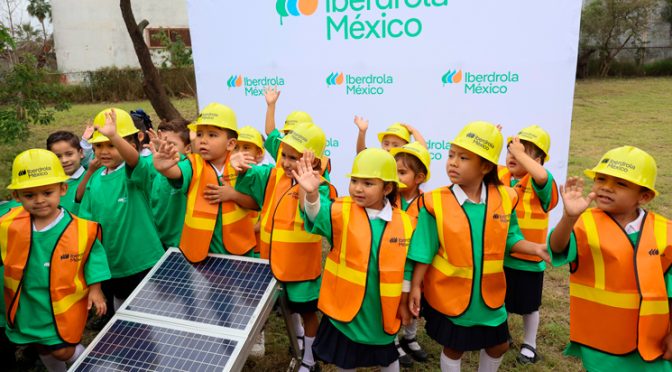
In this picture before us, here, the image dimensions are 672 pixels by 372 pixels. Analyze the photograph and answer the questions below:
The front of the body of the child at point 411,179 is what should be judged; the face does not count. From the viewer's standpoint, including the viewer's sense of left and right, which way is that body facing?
facing the viewer and to the left of the viewer

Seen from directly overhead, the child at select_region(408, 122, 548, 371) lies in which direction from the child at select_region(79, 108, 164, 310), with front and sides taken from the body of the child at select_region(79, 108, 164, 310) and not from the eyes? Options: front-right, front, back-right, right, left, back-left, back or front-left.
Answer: left

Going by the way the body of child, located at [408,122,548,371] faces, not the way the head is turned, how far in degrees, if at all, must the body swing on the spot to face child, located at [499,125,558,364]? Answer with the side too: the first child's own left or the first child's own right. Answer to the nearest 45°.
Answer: approximately 135° to the first child's own left

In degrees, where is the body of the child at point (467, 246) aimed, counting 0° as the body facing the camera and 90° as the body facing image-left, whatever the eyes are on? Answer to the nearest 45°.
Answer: approximately 0°

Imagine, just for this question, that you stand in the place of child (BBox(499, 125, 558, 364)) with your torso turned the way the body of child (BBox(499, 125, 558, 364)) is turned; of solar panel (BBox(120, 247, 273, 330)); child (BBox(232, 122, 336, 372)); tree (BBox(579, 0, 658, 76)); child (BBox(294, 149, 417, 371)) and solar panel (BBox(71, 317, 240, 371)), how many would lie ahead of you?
4

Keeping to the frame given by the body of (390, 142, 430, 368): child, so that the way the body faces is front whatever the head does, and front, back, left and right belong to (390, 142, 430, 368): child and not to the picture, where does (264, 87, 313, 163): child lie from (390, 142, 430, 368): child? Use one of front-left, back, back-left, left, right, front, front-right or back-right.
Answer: right

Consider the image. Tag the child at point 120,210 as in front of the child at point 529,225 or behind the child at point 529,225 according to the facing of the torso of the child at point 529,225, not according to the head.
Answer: in front

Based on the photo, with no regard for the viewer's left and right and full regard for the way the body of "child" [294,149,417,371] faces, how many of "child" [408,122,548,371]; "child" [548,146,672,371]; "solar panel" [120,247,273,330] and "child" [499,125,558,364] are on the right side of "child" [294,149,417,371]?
1

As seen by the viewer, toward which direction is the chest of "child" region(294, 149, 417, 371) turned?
toward the camera

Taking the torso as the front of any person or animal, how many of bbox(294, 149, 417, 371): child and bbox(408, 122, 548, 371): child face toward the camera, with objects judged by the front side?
2
